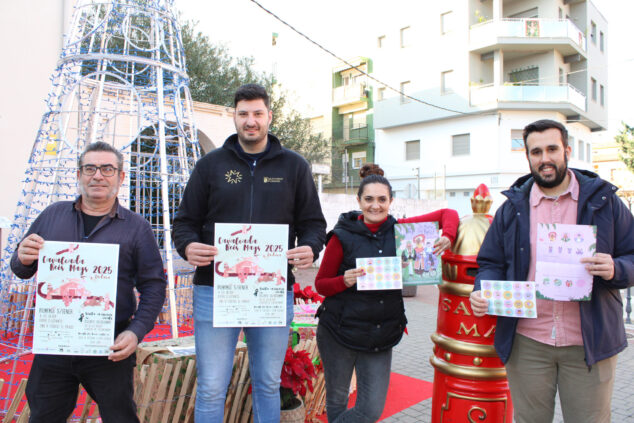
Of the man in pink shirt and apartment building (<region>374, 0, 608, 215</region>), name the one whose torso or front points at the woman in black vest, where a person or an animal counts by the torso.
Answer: the apartment building

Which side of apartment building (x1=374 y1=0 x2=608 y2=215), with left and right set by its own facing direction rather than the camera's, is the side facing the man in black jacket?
front

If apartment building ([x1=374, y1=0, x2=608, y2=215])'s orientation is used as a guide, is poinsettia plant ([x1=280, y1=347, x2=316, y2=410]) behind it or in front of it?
in front

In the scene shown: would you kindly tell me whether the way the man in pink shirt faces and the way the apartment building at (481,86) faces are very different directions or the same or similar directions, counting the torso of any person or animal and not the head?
same or similar directions

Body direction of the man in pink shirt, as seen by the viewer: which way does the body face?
toward the camera

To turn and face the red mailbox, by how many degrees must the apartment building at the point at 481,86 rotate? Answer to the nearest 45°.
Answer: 0° — it already faces it

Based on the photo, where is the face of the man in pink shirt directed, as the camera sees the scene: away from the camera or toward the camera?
toward the camera

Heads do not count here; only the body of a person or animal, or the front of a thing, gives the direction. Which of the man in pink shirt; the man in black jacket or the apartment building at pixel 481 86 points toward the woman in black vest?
the apartment building

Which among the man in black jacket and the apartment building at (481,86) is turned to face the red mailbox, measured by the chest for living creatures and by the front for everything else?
the apartment building

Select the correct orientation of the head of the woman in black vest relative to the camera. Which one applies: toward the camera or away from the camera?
toward the camera

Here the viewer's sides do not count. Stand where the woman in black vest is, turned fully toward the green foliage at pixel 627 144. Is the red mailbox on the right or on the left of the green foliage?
right

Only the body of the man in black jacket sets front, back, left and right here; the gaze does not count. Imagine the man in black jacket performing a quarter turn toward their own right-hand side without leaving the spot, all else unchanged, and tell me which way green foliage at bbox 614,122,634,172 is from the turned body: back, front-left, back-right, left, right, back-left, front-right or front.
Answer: back-right

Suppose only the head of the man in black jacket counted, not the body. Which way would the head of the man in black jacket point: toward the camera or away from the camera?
toward the camera

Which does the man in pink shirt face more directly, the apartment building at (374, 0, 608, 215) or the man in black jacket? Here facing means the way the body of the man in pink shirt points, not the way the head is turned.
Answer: the man in black jacket

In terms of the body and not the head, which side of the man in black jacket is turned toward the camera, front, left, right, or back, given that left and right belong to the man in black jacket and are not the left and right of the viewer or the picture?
front

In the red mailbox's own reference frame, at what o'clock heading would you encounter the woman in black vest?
The woman in black vest is roughly at 2 o'clock from the red mailbox.

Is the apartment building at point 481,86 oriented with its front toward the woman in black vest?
yes
